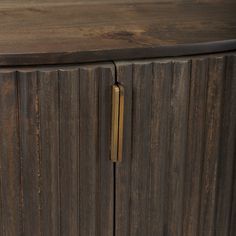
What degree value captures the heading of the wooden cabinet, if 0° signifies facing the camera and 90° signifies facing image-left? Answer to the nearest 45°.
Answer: approximately 0°
